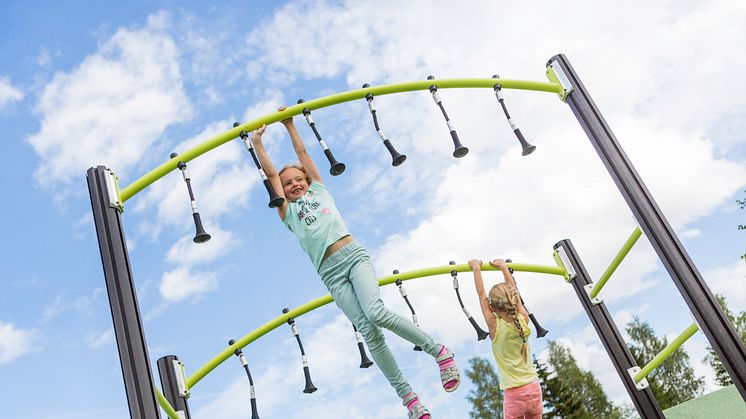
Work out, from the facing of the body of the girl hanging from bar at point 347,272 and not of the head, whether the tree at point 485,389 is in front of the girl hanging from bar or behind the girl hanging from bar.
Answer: behind

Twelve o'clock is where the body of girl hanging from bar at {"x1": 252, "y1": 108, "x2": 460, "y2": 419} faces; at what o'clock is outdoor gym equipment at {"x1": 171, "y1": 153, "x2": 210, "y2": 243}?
The outdoor gym equipment is roughly at 2 o'clock from the girl hanging from bar.

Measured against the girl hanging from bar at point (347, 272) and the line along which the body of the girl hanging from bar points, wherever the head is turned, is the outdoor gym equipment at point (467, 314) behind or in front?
behind

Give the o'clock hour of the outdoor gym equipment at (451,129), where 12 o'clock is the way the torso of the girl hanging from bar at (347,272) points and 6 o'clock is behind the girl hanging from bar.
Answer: The outdoor gym equipment is roughly at 9 o'clock from the girl hanging from bar.

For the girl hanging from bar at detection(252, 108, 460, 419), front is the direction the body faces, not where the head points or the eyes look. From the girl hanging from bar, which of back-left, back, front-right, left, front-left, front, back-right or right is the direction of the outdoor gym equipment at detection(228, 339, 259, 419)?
back-right

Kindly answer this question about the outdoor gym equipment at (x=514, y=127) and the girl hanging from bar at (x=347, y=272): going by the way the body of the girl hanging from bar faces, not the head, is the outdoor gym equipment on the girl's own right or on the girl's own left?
on the girl's own left

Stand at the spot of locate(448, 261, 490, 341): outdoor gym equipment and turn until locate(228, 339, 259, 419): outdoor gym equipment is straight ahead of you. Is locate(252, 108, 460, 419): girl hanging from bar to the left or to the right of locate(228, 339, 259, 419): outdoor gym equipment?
left

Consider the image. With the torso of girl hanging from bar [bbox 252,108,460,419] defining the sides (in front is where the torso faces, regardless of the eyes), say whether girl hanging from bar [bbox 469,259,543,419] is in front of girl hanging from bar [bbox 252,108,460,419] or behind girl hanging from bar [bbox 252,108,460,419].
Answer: behind

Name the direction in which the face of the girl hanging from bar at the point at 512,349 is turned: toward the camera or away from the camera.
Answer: away from the camera

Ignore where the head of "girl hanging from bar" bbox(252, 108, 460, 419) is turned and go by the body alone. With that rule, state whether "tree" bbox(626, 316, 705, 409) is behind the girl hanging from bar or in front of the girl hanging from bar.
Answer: behind

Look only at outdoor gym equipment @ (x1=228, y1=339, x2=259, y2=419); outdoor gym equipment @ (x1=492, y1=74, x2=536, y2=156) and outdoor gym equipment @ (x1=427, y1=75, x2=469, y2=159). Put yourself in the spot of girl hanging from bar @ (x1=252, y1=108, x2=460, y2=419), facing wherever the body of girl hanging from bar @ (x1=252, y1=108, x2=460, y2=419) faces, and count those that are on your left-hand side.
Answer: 2

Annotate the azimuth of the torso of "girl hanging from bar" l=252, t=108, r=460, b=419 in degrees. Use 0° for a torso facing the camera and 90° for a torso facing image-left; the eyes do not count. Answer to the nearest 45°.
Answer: approximately 0°

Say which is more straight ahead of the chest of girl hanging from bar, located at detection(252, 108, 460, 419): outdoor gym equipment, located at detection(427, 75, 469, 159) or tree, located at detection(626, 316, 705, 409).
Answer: the outdoor gym equipment
